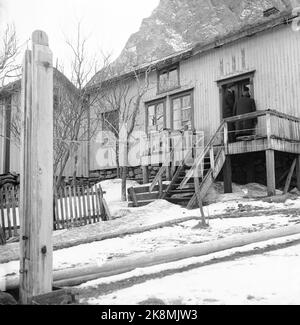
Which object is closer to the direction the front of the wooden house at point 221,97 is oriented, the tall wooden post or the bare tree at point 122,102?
the tall wooden post

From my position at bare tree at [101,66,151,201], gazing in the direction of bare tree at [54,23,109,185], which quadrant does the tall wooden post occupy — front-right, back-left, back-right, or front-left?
front-left

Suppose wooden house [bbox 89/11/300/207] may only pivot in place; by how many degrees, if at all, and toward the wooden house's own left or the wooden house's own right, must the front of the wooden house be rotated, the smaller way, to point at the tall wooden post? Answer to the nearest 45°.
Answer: approximately 45° to the wooden house's own left

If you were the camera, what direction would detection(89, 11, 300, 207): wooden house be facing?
facing the viewer and to the left of the viewer

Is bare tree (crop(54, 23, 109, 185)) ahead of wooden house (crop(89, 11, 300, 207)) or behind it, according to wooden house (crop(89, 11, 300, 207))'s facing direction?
ahead
